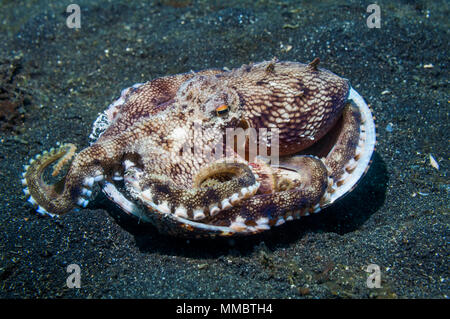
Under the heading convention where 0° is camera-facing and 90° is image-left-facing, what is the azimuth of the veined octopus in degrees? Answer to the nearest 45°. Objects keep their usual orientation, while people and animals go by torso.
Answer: approximately 90°
